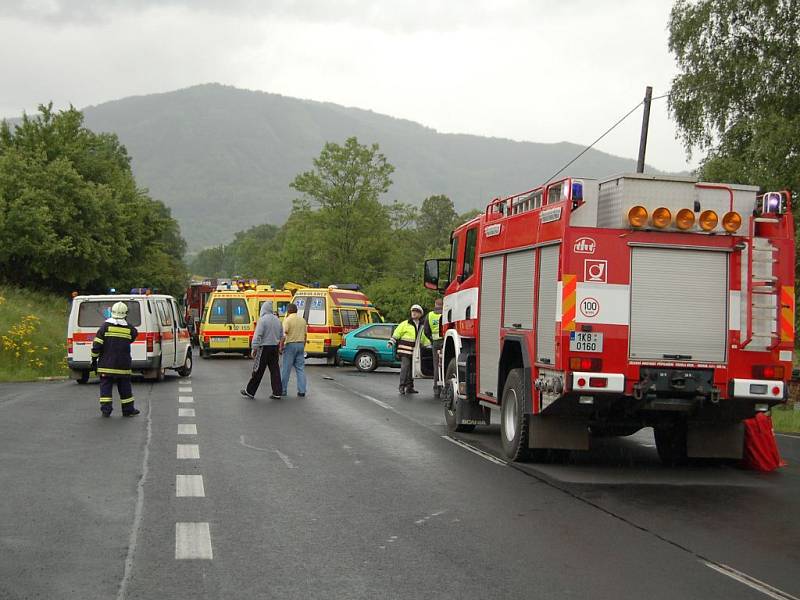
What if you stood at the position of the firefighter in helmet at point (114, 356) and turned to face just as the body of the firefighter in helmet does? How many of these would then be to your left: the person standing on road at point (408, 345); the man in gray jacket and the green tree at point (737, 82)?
0

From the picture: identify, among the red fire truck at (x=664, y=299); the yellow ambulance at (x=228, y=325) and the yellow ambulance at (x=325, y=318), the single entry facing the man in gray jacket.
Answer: the red fire truck

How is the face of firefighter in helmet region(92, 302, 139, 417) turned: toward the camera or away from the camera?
away from the camera

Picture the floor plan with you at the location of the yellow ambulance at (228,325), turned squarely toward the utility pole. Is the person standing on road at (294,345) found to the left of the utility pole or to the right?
right

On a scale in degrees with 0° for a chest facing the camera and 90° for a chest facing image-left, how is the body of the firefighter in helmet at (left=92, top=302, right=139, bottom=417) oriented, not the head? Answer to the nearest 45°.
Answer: approximately 180°

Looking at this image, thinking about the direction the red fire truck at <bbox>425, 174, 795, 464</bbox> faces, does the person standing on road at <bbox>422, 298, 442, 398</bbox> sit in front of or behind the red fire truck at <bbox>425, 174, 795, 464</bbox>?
in front

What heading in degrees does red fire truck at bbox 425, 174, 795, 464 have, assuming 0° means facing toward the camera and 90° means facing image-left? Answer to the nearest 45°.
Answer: approximately 135°

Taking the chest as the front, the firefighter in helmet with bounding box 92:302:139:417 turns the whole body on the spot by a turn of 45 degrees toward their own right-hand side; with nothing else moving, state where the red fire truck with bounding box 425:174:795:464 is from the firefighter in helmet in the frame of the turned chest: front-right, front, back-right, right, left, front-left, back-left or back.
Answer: right

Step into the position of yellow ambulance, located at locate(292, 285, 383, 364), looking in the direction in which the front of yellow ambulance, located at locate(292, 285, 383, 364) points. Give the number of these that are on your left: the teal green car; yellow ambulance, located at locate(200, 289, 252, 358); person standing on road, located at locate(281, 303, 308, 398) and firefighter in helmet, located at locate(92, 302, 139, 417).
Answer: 1

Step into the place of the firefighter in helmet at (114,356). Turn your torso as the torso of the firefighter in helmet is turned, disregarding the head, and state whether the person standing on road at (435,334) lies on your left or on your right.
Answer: on your right

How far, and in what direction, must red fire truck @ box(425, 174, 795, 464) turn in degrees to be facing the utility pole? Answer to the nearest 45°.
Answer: approximately 45° to its right
